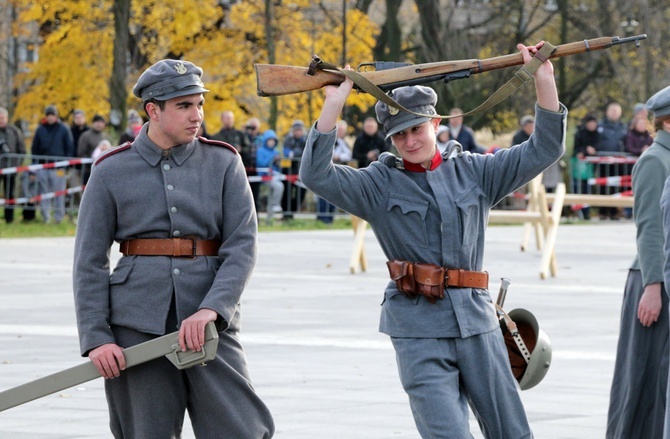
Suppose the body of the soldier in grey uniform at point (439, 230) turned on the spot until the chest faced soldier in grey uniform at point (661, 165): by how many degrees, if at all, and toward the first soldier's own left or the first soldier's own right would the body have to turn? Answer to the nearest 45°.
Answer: approximately 135° to the first soldier's own left

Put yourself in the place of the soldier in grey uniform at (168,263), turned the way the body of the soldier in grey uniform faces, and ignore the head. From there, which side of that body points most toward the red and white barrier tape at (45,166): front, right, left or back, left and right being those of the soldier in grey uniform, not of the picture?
back
